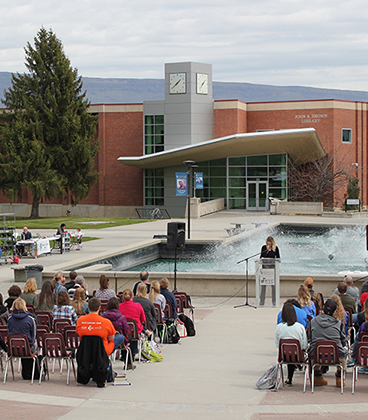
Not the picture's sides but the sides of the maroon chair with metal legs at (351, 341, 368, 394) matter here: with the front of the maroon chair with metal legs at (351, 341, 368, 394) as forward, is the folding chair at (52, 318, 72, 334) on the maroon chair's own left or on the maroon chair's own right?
on the maroon chair's own left

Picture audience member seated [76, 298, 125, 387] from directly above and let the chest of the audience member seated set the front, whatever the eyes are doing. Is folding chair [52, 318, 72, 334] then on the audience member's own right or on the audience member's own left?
on the audience member's own left

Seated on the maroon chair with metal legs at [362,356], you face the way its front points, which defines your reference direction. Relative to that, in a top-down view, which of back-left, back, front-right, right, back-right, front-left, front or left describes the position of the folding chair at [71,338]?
left

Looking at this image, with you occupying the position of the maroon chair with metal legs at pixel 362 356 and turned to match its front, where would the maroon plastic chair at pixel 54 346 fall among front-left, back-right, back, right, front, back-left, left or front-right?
left

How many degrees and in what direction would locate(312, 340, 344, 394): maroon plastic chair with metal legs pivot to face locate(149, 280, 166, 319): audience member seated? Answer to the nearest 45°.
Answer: approximately 45° to its left

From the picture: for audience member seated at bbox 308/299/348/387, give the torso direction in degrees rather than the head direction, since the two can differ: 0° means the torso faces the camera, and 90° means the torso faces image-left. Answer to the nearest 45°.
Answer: approximately 180°

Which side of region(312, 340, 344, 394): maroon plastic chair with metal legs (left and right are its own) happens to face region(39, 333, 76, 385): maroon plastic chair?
left

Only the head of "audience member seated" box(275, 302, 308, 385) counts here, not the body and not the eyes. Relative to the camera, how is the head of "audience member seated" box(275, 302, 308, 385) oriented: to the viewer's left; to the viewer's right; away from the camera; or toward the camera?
away from the camera

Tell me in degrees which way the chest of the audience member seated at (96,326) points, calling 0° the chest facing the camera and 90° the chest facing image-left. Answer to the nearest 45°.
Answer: approximately 225°

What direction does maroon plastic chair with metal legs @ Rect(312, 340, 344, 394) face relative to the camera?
away from the camera

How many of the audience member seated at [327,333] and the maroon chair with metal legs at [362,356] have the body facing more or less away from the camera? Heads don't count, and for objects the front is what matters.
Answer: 2
